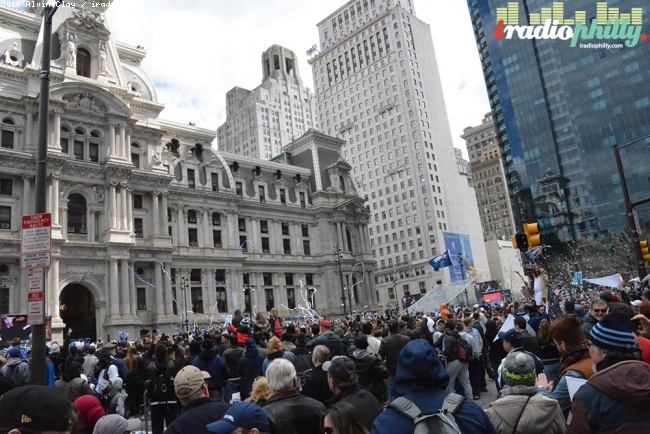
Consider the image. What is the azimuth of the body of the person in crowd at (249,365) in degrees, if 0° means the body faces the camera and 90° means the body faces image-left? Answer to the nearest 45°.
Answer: approximately 180°

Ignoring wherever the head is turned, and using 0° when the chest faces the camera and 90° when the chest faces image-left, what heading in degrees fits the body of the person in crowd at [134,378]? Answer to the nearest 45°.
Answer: approximately 180°

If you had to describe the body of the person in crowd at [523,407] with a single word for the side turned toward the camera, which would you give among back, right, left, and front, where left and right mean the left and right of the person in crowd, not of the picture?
back

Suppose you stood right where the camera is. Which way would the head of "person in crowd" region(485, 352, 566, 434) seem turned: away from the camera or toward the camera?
away from the camera

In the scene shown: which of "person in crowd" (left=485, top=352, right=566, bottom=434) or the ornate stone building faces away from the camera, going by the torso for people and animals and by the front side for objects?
the person in crowd

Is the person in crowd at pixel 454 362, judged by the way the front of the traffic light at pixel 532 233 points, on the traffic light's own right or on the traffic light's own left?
on the traffic light's own right

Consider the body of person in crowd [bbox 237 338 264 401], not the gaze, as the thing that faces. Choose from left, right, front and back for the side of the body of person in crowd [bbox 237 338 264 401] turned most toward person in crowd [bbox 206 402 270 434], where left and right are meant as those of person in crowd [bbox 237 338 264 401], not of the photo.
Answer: back

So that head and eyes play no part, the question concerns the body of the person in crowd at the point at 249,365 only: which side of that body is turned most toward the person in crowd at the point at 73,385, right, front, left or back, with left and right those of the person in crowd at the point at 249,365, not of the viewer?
left

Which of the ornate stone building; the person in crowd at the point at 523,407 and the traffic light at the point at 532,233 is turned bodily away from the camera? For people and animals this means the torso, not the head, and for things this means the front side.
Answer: the person in crowd

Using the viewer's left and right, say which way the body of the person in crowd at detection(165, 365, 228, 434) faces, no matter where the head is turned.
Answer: facing away from the viewer and to the right of the viewer

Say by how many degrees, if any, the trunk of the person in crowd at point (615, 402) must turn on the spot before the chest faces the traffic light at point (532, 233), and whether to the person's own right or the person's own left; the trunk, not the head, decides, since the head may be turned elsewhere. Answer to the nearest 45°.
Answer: approximately 45° to the person's own right

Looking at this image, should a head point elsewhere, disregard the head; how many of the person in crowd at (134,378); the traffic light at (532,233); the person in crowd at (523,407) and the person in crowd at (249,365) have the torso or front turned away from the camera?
3

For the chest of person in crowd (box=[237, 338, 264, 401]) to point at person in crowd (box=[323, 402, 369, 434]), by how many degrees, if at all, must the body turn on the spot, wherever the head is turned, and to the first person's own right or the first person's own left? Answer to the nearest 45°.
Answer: approximately 180°
